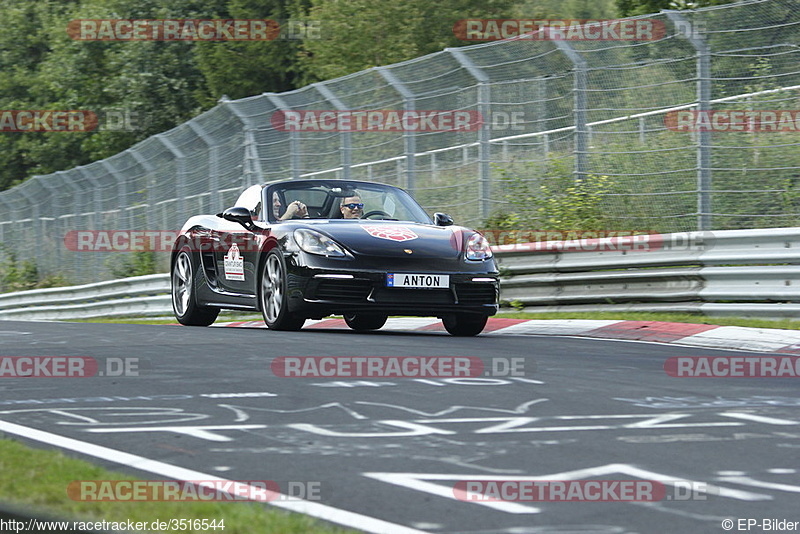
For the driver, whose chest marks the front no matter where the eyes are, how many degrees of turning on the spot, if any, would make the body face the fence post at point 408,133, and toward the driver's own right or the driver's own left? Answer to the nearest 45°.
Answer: approximately 135° to the driver's own left

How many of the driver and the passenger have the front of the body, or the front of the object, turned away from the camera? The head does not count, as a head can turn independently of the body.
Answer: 0

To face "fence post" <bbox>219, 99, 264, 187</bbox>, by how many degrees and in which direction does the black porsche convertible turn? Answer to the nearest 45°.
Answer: approximately 135° to its left

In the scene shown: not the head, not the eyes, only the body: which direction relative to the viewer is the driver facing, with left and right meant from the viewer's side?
facing the viewer and to the right of the viewer

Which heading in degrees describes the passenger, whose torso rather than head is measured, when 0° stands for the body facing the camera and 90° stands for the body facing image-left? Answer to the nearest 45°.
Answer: approximately 315°

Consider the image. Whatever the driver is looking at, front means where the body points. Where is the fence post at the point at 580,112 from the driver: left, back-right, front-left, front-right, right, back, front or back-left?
left

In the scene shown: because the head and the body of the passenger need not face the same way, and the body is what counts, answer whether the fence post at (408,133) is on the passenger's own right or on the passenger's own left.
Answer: on the passenger's own left

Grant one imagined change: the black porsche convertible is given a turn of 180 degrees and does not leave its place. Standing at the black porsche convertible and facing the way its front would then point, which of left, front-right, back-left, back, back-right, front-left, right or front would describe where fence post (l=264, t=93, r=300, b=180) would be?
front-right

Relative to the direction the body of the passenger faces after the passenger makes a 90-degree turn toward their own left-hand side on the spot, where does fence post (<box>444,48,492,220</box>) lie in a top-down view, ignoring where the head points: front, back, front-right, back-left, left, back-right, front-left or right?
front
